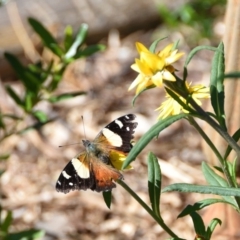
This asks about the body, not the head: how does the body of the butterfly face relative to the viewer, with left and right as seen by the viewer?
facing away from the viewer and to the left of the viewer
